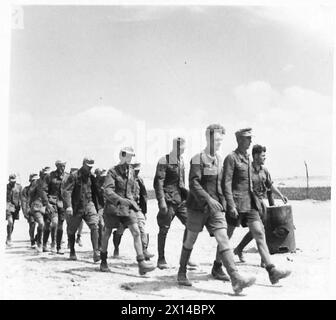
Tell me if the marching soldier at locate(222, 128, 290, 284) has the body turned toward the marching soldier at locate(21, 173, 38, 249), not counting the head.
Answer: no

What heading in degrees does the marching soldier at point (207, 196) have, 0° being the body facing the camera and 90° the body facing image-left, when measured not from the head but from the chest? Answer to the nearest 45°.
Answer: approximately 315°

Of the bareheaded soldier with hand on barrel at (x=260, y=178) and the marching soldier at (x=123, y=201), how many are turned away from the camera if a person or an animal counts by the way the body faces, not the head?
0

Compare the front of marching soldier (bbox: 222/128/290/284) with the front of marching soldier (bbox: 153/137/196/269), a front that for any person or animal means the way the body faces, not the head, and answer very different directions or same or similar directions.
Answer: same or similar directions

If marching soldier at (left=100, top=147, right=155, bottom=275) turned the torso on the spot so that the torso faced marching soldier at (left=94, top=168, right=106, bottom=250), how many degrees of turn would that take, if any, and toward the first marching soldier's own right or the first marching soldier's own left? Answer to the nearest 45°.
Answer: approximately 135° to the first marching soldier's own left

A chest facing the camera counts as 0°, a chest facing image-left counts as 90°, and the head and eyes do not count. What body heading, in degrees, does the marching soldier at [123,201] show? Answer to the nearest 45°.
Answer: approximately 315°

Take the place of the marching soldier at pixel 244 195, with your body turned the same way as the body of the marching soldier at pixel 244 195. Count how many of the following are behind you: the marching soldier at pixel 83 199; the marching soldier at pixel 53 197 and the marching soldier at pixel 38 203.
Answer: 3

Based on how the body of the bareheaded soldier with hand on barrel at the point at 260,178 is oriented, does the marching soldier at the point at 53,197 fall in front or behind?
behind

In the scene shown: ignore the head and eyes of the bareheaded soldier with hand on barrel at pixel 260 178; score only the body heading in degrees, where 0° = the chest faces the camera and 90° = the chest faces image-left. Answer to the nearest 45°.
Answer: approximately 315°

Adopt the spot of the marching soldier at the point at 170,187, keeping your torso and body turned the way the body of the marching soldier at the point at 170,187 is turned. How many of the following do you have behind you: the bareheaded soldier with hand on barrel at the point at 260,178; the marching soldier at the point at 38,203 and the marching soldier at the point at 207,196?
1

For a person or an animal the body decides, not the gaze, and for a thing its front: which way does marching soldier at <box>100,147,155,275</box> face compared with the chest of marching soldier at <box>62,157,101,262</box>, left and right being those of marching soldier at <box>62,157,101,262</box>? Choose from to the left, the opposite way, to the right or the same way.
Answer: the same way

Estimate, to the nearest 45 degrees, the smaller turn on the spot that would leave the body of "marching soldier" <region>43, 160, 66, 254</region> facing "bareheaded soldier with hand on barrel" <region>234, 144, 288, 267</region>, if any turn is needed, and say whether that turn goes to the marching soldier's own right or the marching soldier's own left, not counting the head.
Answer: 0° — they already face them

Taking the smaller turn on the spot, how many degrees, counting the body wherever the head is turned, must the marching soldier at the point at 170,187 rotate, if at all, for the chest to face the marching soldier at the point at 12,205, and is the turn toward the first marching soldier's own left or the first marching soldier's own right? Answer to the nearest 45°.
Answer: approximately 180°

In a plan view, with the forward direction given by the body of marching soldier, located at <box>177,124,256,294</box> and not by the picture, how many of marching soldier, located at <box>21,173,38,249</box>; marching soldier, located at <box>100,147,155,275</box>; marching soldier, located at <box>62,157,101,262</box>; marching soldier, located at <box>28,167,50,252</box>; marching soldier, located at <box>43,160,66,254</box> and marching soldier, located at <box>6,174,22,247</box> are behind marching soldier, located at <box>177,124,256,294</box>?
6

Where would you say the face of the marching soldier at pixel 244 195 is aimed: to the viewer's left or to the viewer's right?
to the viewer's right

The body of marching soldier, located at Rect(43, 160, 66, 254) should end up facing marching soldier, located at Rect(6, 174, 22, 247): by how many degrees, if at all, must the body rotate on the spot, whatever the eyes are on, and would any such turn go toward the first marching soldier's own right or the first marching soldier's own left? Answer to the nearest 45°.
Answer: approximately 180°

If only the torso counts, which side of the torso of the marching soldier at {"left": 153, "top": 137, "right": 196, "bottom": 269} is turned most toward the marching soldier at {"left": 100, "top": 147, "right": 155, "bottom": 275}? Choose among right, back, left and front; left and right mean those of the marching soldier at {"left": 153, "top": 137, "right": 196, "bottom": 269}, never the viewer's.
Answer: right

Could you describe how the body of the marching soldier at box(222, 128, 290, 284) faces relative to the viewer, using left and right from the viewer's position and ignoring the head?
facing the viewer and to the right of the viewer

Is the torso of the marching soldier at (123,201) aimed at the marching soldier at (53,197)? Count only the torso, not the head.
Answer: no
